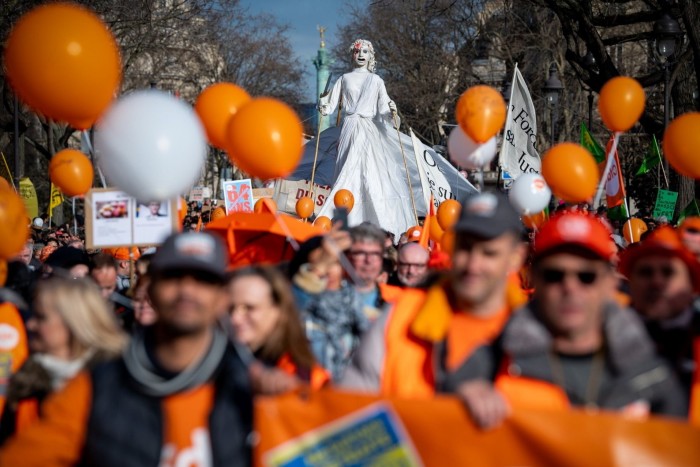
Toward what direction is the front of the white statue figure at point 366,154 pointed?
toward the camera

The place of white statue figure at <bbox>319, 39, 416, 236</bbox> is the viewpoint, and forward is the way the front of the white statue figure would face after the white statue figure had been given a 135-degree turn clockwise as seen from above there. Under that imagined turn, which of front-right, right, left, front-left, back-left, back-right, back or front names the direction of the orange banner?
back-left

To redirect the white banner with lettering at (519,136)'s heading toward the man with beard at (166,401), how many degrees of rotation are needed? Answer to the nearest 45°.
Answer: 0° — it already faces them

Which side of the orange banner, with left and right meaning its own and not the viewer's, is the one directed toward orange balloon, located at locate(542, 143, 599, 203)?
back

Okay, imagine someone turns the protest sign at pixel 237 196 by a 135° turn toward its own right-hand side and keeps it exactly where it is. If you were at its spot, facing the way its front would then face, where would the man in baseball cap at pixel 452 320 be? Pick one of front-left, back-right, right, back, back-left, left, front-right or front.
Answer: back-left

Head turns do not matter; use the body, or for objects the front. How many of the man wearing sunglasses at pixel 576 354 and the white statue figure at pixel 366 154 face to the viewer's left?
0

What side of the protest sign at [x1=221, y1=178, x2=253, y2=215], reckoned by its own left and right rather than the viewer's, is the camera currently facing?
front

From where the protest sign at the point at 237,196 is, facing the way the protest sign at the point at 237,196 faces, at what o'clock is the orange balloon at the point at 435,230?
The orange balloon is roughly at 10 o'clock from the protest sign.

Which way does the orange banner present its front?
toward the camera
